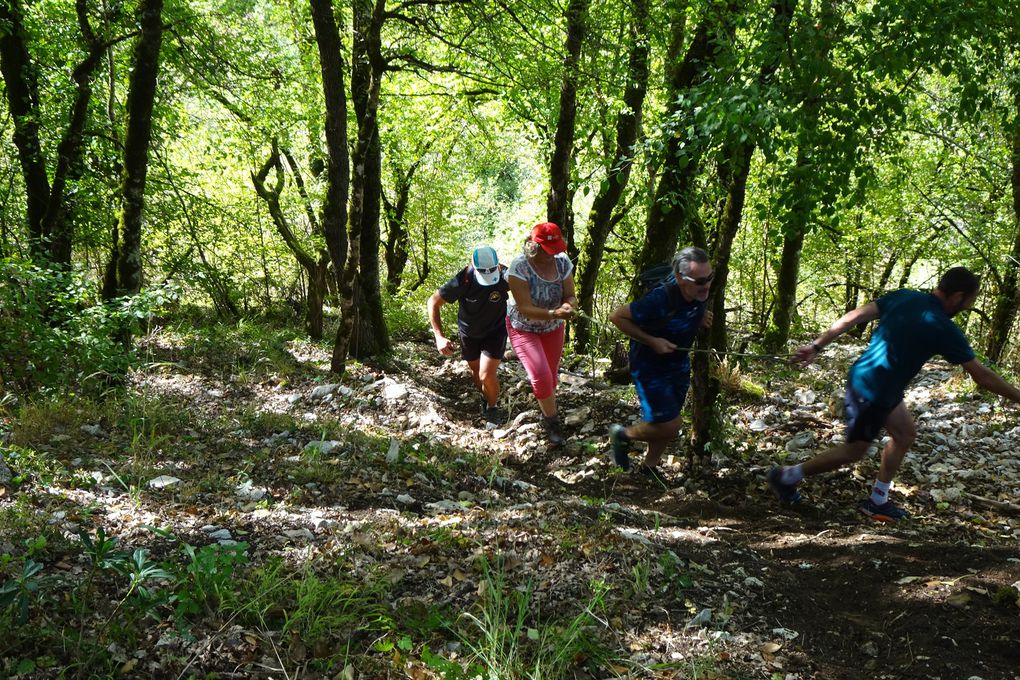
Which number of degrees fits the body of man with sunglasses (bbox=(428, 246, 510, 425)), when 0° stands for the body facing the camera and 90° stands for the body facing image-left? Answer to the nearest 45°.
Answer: approximately 0°

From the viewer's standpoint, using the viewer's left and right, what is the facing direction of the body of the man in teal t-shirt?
facing away from the viewer and to the right of the viewer

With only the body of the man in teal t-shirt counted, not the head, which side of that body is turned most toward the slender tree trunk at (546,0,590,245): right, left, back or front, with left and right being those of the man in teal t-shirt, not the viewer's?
left

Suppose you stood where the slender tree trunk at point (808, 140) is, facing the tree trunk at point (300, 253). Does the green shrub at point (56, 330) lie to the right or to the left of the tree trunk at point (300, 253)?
left

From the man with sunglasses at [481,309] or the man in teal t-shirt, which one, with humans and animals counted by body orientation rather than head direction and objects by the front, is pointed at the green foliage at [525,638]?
the man with sunglasses

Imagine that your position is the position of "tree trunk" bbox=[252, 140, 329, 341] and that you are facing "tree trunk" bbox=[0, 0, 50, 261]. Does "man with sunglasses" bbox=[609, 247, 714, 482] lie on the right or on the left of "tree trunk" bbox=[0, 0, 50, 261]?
left

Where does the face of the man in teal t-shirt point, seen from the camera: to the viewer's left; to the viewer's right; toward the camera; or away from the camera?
to the viewer's right

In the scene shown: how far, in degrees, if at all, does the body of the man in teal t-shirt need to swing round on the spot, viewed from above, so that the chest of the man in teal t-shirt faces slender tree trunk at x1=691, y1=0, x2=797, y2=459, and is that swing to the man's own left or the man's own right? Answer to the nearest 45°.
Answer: approximately 90° to the man's own left

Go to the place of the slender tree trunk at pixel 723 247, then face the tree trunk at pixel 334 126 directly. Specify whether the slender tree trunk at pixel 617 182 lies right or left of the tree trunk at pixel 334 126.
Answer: right
